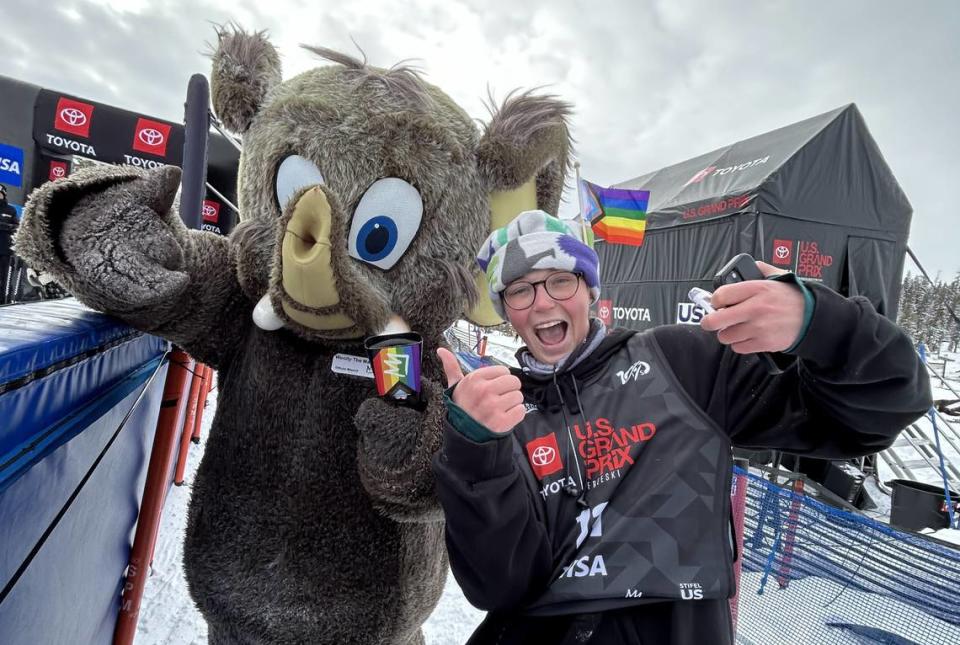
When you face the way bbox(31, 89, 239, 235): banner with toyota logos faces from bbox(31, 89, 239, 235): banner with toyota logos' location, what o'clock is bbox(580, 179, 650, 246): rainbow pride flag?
The rainbow pride flag is roughly at 10 o'clock from the banner with toyota logos.

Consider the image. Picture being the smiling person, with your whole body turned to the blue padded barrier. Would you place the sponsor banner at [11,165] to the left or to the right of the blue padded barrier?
right

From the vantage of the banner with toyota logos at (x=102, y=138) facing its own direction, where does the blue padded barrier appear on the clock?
The blue padded barrier is roughly at 12 o'clock from the banner with toyota logos.

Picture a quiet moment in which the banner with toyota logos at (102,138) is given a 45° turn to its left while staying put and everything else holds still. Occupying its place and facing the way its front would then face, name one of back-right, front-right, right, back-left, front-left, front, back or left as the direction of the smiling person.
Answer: front-right

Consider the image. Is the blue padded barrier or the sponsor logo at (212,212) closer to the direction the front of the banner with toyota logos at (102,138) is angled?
the blue padded barrier

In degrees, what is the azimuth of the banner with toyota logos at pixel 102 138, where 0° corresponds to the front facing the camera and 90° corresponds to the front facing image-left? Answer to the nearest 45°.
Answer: approximately 0°

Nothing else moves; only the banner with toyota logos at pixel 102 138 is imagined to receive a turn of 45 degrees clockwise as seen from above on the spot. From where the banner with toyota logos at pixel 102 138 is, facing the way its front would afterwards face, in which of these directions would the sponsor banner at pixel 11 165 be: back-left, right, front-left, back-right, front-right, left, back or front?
right

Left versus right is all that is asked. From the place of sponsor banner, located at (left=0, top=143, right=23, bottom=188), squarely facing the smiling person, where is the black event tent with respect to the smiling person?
left

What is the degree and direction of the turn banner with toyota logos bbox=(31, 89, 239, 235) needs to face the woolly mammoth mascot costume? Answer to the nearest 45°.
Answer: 0° — it already faces it

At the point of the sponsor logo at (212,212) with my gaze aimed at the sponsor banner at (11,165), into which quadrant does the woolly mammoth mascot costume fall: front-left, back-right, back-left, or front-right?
back-left

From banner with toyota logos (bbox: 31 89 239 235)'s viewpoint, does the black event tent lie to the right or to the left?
on its left
